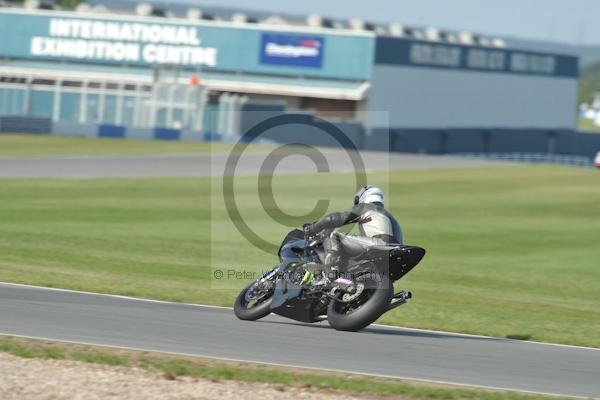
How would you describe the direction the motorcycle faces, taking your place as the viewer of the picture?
facing away from the viewer and to the left of the viewer

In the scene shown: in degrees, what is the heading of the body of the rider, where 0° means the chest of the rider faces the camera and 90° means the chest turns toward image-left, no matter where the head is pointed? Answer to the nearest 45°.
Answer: approximately 135°
